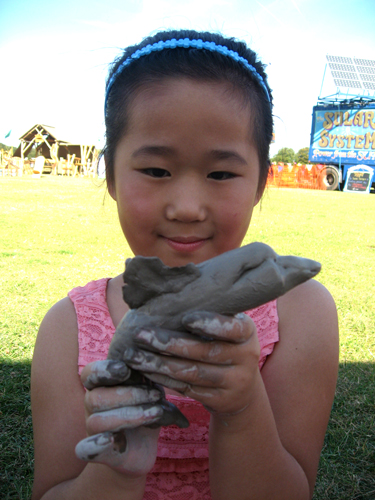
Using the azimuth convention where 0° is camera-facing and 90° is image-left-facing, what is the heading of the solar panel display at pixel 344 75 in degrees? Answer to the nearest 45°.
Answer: approximately 0°

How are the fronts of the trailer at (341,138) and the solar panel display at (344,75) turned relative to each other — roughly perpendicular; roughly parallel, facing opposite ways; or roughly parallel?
roughly perpendicular

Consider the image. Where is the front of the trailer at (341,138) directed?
to the viewer's right

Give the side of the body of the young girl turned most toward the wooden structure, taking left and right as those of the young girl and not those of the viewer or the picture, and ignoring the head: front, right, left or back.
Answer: back

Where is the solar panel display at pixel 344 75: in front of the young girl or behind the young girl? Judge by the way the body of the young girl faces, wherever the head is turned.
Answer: behind

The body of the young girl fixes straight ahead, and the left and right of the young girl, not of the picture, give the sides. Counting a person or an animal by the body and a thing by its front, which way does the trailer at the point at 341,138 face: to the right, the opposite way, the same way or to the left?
to the left

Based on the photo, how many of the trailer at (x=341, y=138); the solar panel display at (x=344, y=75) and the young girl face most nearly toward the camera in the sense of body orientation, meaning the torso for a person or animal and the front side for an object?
2
